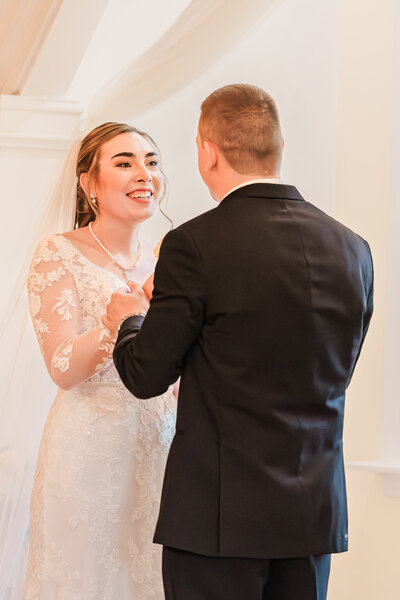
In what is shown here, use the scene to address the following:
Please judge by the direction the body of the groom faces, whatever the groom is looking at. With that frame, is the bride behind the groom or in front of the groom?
in front

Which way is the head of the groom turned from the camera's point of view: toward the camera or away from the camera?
away from the camera

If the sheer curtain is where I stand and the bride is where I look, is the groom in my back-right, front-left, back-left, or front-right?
front-left

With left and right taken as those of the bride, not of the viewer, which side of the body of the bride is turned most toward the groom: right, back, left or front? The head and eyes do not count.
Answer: front

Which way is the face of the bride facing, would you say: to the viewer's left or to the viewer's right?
to the viewer's right

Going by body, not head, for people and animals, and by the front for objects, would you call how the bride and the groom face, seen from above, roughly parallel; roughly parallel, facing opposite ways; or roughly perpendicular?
roughly parallel, facing opposite ways

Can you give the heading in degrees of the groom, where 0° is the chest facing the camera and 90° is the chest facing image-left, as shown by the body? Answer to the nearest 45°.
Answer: approximately 135°
